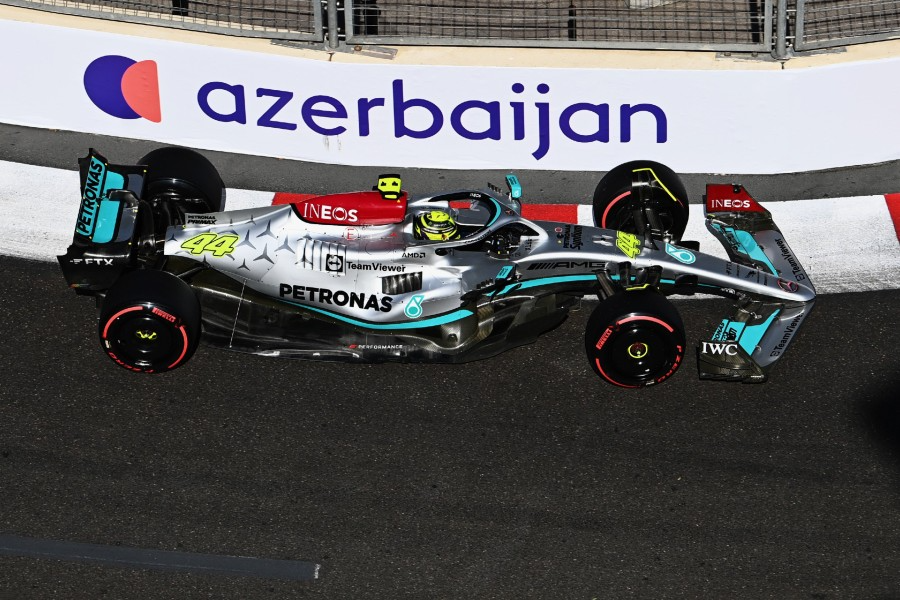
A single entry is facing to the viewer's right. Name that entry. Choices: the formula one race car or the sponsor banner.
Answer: the formula one race car

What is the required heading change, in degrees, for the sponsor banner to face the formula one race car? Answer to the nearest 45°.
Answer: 0° — it already faces it

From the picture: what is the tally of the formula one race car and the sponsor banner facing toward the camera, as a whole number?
1

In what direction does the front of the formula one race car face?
to the viewer's right

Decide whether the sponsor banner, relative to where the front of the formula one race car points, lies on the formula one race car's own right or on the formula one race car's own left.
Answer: on the formula one race car's own left

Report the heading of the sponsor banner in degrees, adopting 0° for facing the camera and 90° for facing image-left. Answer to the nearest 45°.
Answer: approximately 0°

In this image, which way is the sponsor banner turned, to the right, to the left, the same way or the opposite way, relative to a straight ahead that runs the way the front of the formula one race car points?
to the right
